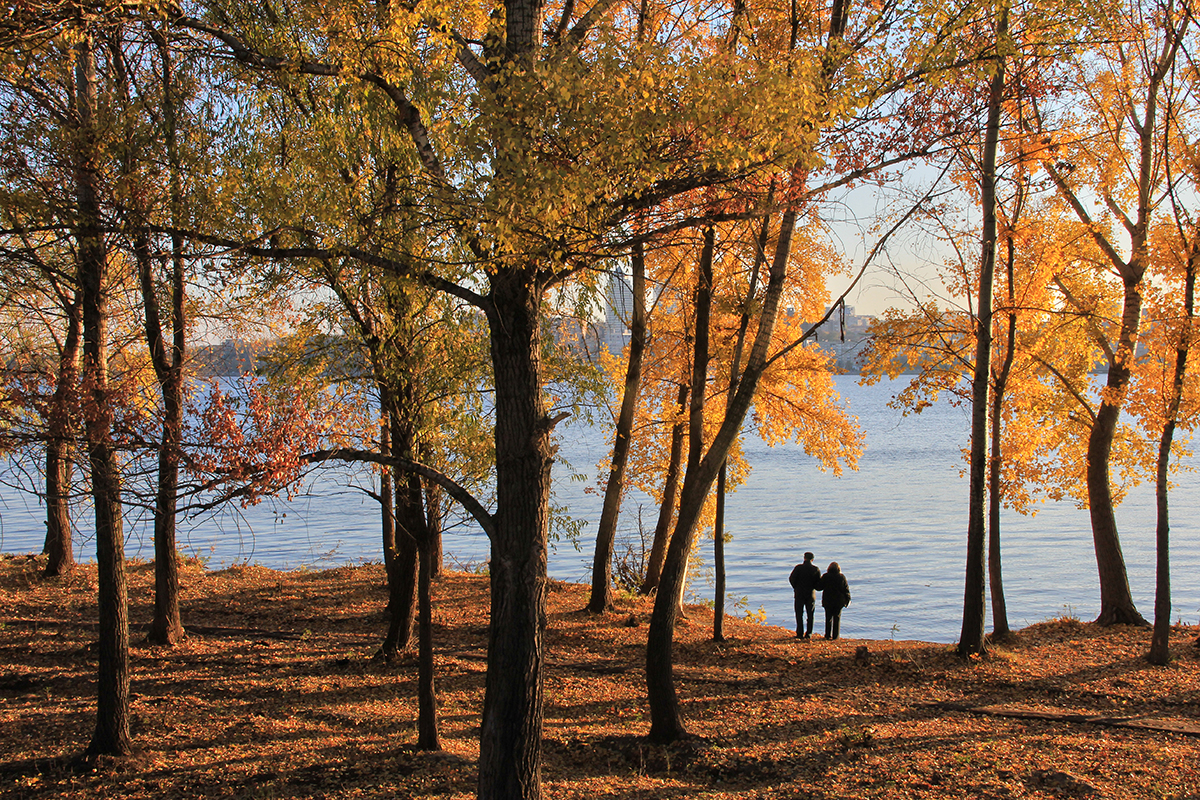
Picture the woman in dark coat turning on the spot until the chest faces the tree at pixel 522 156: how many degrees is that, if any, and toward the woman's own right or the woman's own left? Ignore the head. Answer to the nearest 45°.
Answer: approximately 180°

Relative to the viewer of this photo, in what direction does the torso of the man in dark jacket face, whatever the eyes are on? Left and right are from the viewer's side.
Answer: facing away from the viewer

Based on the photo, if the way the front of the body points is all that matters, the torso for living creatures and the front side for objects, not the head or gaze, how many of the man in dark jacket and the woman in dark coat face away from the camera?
2

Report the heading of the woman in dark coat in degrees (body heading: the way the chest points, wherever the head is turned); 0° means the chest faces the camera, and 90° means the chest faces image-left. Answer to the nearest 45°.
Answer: approximately 180°

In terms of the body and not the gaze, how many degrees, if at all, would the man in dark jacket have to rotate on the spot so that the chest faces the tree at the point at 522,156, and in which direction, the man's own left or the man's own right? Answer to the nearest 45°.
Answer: approximately 180°
